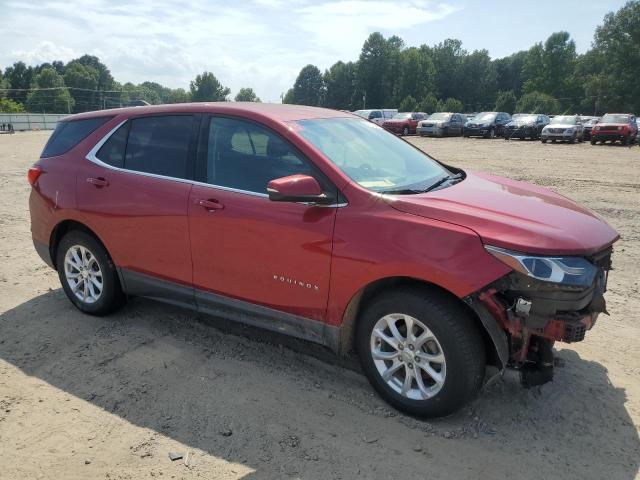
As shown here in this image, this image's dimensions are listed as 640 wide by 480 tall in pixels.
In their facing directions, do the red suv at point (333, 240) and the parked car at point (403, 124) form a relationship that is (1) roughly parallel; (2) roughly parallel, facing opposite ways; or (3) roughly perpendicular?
roughly perpendicular

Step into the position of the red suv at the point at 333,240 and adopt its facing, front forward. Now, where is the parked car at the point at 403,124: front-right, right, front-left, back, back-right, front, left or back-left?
back-left

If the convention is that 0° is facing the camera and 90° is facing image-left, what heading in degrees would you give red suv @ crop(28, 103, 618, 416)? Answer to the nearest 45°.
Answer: approximately 315°

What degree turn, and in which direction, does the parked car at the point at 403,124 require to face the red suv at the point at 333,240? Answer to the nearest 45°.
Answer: approximately 45° to its left

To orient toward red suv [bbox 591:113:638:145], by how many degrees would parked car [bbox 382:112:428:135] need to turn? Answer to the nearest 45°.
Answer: approximately 90° to its left

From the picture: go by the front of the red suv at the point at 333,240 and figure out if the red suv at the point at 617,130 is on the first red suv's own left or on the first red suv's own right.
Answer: on the first red suv's own left
